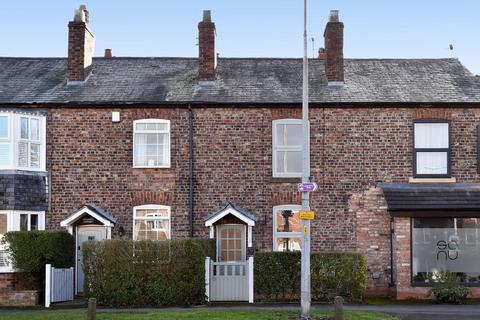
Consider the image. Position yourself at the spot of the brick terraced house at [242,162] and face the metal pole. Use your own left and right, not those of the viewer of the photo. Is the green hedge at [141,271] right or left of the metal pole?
right

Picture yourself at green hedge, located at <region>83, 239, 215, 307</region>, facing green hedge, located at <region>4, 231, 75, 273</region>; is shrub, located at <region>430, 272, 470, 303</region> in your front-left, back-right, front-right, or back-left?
back-right

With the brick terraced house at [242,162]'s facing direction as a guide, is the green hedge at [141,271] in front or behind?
in front

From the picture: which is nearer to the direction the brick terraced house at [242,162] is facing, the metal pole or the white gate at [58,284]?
the metal pole

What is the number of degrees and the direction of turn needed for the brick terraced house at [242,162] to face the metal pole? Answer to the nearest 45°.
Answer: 0° — it already faces it

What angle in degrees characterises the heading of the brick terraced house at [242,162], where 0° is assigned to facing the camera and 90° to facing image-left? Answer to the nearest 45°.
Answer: approximately 0°

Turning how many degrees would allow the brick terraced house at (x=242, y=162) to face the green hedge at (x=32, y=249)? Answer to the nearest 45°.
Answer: approximately 45° to its right

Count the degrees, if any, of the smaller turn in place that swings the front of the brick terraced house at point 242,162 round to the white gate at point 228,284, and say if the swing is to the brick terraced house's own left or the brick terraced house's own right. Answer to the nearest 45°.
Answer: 0° — it already faces it

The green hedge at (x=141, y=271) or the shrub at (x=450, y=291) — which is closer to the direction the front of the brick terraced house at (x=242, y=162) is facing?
the green hedge
